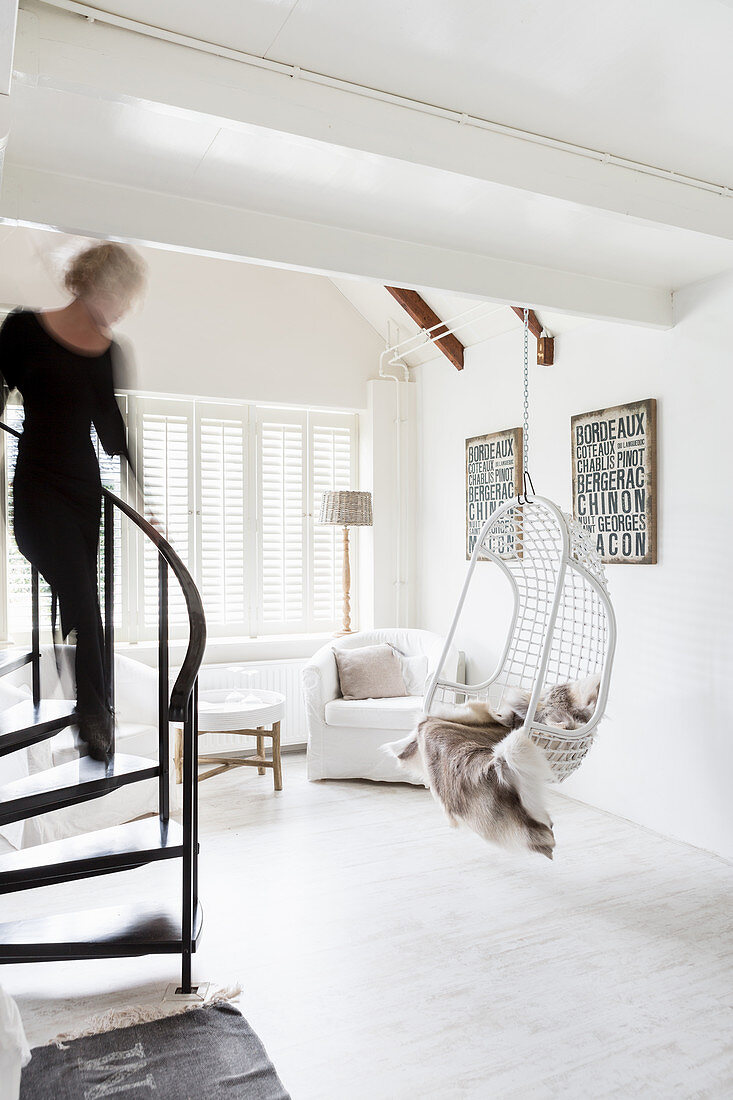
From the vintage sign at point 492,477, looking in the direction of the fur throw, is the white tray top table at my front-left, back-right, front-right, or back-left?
front-right

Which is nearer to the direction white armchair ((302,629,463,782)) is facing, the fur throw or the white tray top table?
the fur throw

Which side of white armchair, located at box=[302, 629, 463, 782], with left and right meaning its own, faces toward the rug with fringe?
front

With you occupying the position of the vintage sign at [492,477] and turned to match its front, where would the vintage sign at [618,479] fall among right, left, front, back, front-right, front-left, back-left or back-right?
left

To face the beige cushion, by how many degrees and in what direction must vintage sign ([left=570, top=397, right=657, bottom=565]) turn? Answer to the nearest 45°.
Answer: approximately 45° to its right

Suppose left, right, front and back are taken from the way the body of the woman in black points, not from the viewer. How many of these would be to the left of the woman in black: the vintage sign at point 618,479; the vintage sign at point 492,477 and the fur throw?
3

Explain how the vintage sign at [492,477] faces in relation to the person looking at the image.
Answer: facing the viewer and to the left of the viewer

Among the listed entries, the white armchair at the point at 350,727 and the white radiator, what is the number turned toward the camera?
2

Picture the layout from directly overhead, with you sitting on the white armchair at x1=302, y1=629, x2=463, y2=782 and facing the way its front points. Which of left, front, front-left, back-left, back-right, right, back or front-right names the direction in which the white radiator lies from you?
back-right

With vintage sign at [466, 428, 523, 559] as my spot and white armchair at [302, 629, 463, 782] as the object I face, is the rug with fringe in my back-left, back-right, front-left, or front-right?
front-left

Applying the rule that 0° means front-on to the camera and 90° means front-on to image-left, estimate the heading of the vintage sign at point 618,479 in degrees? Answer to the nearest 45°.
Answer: approximately 45°

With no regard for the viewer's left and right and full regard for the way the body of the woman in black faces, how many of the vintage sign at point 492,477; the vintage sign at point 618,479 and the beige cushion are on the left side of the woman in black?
3

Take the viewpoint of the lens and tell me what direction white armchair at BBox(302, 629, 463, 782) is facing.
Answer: facing the viewer

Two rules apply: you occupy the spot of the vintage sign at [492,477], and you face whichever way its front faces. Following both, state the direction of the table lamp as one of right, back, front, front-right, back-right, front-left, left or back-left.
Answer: front-right

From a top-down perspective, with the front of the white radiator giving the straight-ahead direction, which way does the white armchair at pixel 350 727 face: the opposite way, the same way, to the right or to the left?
the same way

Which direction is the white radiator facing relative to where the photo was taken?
toward the camera
